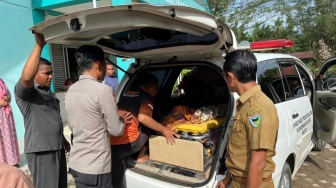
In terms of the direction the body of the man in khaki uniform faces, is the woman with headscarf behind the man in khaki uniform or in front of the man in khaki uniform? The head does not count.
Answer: in front

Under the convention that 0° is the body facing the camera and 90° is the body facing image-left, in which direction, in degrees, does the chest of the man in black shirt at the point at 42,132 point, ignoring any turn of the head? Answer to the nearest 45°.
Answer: approximately 315°

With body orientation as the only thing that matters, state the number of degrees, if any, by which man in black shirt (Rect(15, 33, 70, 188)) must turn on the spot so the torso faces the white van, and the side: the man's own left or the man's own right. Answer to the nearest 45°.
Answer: approximately 45° to the man's own left

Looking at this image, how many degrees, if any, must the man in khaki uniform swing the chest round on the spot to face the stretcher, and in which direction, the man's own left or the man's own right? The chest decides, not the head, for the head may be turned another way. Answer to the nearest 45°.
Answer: approximately 45° to the man's own right

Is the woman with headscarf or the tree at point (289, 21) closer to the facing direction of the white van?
the tree

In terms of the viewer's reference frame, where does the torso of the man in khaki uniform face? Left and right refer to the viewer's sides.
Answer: facing to the left of the viewer

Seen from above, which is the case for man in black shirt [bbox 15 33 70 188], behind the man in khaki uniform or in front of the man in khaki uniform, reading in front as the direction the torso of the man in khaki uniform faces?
in front

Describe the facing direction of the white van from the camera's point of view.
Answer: facing away from the viewer and to the right of the viewer

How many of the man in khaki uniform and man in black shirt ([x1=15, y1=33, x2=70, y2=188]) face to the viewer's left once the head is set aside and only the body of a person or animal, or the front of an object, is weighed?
1

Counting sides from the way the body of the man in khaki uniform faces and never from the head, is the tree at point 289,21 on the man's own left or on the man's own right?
on the man's own right

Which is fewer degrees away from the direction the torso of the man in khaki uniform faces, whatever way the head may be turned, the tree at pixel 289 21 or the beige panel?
the beige panel

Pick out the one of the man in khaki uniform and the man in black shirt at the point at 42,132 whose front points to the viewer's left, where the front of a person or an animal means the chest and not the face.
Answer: the man in khaki uniform
